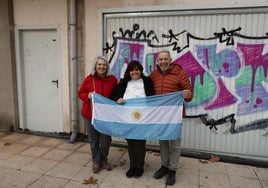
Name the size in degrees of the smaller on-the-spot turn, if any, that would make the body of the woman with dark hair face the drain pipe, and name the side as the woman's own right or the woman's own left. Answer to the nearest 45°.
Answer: approximately 135° to the woman's own right

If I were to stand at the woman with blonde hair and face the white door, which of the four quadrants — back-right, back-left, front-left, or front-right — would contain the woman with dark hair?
back-right

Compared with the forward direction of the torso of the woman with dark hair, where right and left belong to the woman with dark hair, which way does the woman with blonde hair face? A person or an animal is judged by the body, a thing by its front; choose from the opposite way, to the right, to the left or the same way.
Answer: the same way

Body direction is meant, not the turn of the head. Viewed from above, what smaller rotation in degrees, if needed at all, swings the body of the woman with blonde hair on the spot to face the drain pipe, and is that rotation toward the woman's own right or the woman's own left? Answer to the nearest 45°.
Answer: approximately 180°

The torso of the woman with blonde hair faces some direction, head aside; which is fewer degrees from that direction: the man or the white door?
the man

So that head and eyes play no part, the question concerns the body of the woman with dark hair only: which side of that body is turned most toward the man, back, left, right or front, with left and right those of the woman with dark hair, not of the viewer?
left

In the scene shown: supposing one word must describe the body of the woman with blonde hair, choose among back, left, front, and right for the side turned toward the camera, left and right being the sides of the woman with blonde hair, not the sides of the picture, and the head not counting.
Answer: front

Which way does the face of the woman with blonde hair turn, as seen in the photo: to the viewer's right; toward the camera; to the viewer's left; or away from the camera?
toward the camera

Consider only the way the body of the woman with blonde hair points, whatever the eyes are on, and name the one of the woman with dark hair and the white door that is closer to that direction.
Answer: the woman with dark hair

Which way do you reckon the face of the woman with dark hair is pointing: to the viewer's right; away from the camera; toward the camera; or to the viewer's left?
toward the camera

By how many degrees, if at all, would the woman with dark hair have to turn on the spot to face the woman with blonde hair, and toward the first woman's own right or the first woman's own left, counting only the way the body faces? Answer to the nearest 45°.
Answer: approximately 90° to the first woman's own right

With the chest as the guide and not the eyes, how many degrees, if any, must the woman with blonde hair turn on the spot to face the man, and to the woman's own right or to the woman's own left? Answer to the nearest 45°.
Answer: approximately 90° to the woman's own left

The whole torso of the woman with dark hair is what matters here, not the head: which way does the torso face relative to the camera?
toward the camera

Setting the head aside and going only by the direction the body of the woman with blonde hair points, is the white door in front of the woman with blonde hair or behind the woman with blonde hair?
behind

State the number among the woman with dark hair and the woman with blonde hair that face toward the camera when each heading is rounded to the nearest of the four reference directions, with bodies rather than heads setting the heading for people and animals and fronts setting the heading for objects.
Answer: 2
